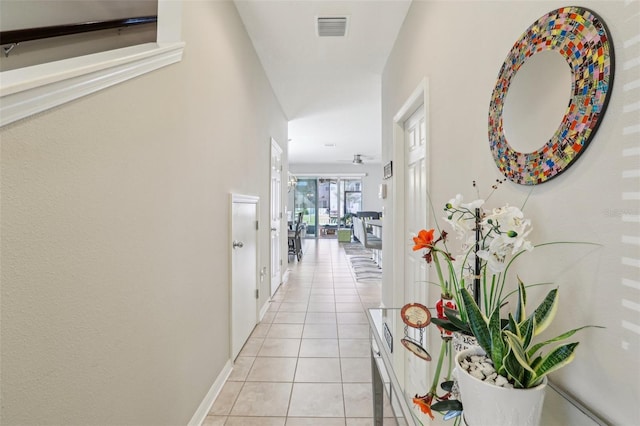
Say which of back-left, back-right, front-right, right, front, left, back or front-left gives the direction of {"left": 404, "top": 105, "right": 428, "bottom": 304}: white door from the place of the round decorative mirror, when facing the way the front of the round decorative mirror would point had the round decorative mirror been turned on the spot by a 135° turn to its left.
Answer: back-left

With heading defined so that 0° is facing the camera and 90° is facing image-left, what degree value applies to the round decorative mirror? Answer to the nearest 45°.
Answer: approximately 45°

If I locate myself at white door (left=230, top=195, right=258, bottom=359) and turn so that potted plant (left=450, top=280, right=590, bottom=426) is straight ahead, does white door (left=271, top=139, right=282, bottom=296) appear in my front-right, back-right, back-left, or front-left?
back-left

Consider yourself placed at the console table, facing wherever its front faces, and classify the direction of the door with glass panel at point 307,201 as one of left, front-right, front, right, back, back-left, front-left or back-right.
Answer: right

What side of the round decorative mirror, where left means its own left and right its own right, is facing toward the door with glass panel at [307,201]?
right
